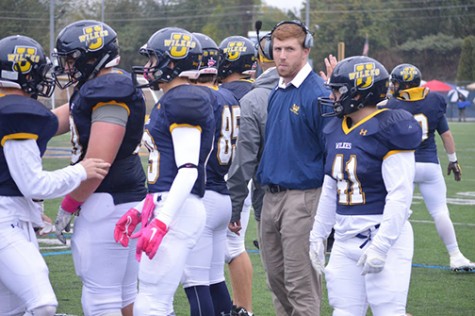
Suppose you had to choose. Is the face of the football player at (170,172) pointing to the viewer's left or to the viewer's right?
to the viewer's left

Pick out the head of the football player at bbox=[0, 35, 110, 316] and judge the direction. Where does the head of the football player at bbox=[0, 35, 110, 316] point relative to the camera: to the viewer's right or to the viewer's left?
to the viewer's right

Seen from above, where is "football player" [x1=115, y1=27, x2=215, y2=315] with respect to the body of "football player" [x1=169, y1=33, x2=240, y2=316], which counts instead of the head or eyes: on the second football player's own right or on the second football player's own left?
on the second football player's own left

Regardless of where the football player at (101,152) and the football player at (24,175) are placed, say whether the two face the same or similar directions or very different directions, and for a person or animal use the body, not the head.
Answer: very different directions

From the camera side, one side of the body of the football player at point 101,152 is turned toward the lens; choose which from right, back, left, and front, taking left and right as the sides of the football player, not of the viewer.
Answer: left

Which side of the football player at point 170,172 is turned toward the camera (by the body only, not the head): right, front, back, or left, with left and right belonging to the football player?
left

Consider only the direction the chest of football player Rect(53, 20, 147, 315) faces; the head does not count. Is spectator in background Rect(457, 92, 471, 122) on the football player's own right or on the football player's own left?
on the football player's own right
